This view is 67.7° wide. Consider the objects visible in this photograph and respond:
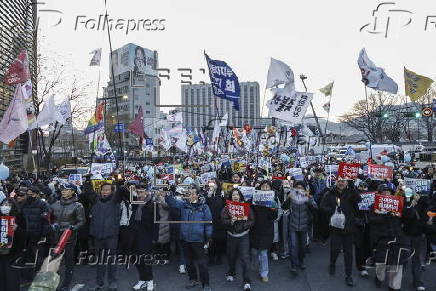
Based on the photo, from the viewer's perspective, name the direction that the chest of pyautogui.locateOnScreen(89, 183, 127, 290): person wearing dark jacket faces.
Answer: toward the camera

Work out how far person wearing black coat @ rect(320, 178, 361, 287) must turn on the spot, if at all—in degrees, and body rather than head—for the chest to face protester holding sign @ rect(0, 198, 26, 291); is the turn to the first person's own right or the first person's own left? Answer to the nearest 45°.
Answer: approximately 45° to the first person's own right

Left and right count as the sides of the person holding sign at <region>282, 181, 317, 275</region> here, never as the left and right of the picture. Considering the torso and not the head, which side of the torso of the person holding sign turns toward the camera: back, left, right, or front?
front

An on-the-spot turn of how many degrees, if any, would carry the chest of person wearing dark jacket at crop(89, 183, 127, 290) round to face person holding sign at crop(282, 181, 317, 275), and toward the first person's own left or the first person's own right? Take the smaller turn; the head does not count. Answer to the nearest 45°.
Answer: approximately 90° to the first person's own left

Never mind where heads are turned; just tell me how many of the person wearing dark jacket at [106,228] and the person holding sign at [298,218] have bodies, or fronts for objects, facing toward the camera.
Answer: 2

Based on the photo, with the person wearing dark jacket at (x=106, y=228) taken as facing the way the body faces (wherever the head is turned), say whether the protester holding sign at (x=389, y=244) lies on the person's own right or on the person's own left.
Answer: on the person's own left
